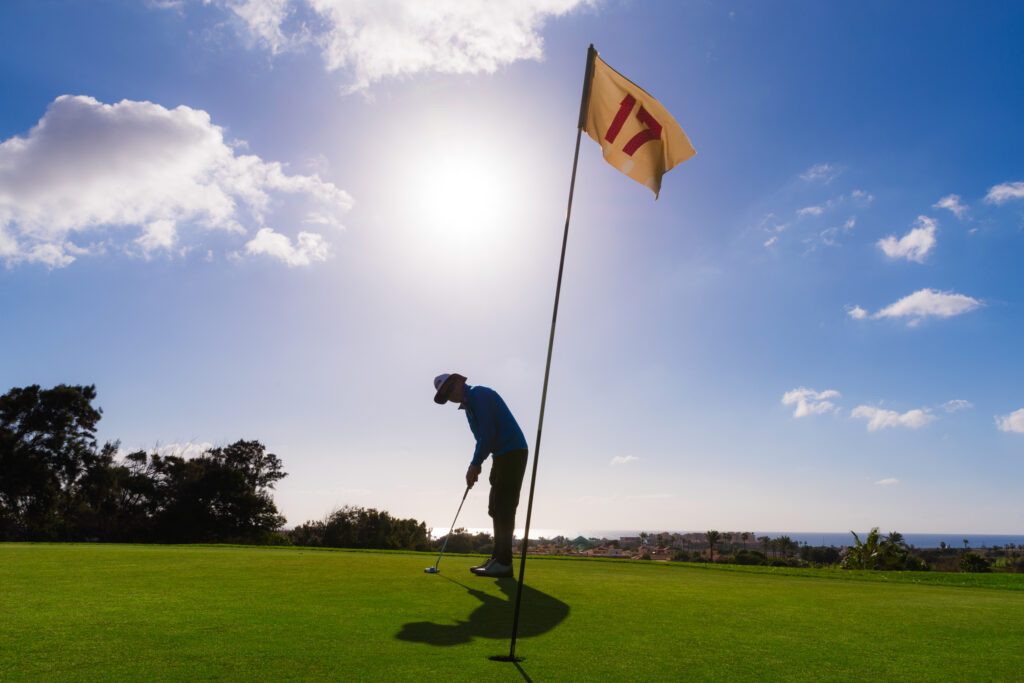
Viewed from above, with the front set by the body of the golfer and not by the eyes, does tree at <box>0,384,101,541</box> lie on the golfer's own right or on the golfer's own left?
on the golfer's own right

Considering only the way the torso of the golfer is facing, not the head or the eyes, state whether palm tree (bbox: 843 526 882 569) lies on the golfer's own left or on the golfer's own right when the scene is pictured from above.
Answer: on the golfer's own right

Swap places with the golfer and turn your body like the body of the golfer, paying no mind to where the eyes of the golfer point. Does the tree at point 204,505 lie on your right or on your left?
on your right

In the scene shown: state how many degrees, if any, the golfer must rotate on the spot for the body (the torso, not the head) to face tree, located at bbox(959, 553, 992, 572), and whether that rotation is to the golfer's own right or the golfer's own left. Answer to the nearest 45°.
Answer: approximately 135° to the golfer's own right

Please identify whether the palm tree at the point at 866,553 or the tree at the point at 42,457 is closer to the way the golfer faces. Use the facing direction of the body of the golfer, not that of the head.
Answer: the tree

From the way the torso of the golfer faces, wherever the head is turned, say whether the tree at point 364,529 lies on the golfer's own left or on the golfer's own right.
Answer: on the golfer's own right

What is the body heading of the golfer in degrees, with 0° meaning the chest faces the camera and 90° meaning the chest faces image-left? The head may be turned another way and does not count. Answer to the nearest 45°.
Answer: approximately 90°
